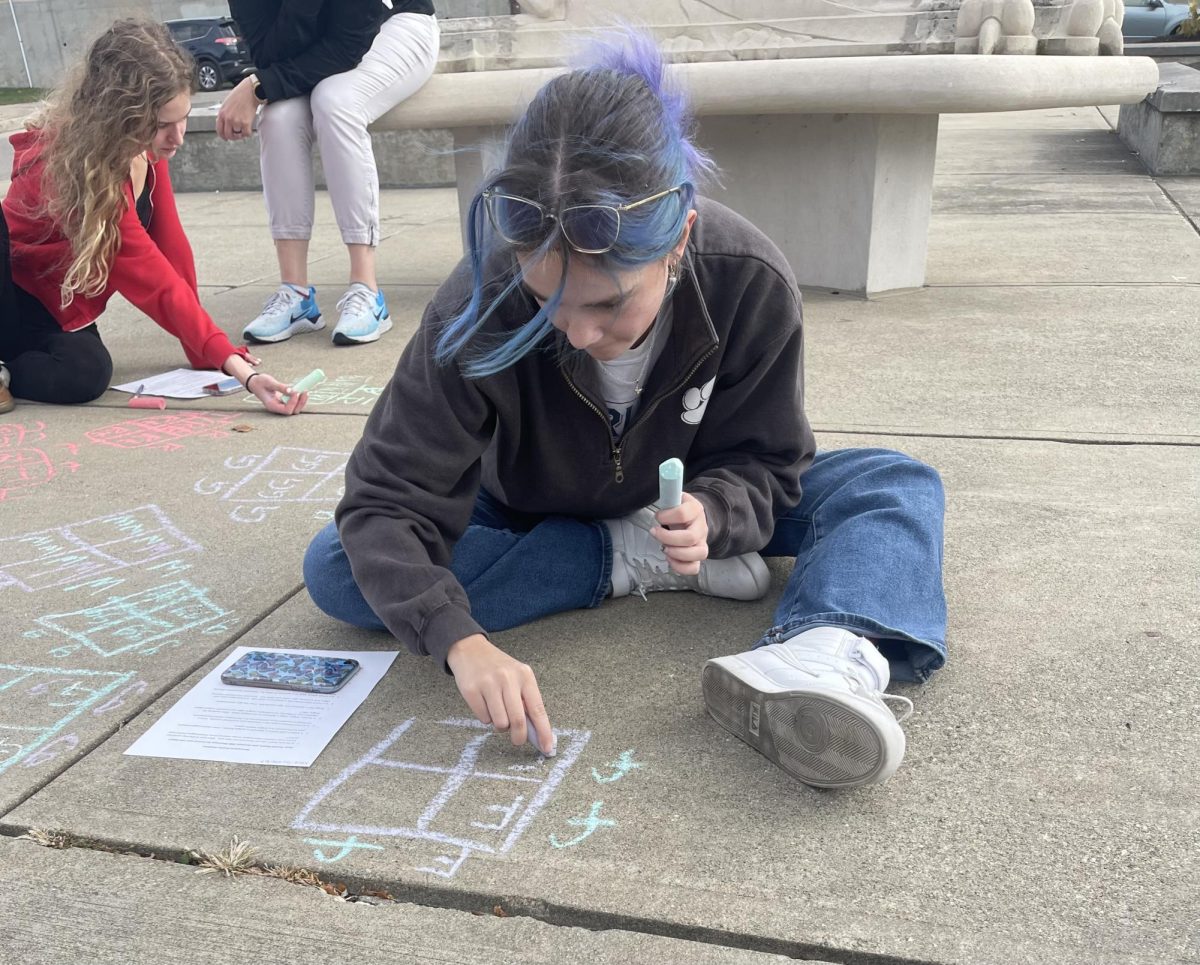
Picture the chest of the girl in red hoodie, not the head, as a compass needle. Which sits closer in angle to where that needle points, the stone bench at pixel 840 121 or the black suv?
the stone bench

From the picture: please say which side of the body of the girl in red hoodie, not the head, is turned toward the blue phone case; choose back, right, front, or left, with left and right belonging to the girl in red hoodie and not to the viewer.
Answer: right

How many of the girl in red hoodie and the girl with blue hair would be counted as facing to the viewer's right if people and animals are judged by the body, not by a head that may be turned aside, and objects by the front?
1

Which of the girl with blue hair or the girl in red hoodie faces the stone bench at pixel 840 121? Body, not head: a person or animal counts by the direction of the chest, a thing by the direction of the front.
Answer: the girl in red hoodie

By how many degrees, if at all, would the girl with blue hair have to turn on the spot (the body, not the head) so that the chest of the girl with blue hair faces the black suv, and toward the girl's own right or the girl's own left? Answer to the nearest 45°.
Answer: approximately 180°

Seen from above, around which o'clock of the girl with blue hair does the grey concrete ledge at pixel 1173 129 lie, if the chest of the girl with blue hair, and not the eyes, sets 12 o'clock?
The grey concrete ledge is roughly at 7 o'clock from the girl with blue hair.

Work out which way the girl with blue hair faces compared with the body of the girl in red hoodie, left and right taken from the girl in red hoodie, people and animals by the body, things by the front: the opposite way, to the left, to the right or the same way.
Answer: to the right

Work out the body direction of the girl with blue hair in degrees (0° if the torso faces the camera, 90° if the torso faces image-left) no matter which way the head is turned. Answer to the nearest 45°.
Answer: approximately 0°

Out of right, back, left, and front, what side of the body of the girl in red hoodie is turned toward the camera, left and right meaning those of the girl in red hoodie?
right
